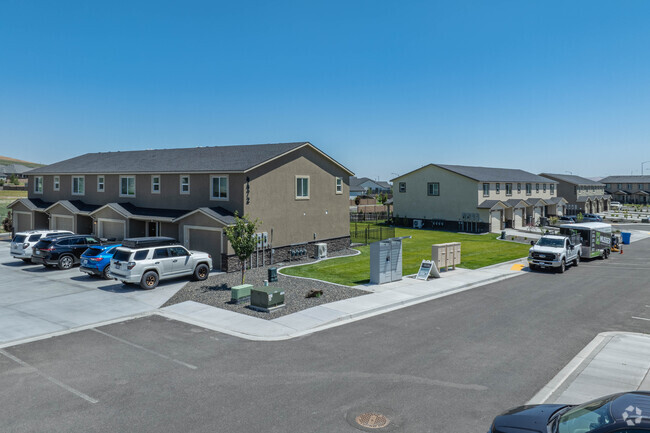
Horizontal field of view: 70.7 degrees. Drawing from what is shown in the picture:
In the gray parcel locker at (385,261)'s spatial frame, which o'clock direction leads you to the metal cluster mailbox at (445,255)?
The metal cluster mailbox is roughly at 9 o'clock from the gray parcel locker.

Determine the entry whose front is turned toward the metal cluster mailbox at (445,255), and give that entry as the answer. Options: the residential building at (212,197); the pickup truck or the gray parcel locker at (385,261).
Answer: the pickup truck

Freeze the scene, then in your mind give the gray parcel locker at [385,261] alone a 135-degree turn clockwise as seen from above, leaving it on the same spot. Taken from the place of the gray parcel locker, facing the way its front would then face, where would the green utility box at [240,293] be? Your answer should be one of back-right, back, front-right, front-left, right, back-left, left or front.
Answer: front-left

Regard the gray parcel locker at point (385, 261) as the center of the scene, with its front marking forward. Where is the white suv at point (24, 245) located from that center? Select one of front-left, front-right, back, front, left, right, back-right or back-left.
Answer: back-right
